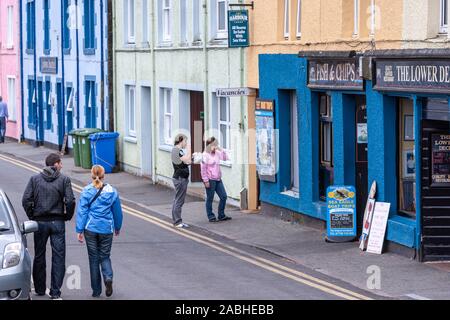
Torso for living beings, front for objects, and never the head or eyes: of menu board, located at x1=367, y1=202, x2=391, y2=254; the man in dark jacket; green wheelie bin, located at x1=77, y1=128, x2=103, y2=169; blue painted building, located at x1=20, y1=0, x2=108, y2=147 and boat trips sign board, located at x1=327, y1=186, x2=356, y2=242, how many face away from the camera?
1

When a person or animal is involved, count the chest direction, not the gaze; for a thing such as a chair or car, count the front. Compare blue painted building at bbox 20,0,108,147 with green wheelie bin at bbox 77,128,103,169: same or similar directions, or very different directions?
same or similar directions

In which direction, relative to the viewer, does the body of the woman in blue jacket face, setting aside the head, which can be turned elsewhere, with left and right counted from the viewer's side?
facing away from the viewer

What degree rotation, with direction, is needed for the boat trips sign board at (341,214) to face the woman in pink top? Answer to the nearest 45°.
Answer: approximately 135° to its right

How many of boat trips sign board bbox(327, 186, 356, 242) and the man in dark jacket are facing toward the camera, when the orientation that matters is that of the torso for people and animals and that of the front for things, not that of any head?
1

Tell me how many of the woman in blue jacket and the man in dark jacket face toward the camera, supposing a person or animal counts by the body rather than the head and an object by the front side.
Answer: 0

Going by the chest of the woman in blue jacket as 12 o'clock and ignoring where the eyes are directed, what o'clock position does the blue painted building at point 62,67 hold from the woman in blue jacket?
The blue painted building is roughly at 12 o'clock from the woman in blue jacket.

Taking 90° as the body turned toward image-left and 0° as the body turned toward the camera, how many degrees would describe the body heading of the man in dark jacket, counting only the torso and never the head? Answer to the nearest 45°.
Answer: approximately 180°

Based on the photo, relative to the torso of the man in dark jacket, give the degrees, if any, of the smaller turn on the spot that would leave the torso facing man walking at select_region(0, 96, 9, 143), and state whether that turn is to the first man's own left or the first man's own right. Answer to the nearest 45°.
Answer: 0° — they already face them

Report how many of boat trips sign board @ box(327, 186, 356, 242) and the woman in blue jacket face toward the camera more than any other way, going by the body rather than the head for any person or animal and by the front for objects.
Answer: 1

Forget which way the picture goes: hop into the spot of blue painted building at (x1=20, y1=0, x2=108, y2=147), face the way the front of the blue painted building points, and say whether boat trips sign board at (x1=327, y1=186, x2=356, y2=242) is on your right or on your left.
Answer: on your left

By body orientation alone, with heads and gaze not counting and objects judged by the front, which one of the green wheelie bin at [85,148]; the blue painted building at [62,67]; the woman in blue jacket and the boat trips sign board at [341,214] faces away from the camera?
the woman in blue jacket

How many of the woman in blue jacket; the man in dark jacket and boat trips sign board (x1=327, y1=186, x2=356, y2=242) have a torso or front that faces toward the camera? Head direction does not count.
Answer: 1
